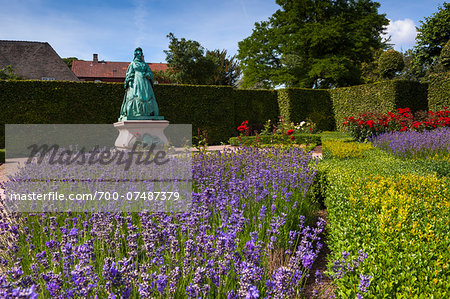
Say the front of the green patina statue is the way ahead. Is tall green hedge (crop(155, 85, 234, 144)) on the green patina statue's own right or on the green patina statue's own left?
on the green patina statue's own left

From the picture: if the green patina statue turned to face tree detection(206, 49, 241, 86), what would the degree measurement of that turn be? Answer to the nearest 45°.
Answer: approximately 135° to its left

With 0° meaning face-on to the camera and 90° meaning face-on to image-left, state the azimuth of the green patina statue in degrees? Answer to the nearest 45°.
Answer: approximately 315°

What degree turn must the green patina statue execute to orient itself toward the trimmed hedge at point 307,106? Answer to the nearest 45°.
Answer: approximately 90° to its left

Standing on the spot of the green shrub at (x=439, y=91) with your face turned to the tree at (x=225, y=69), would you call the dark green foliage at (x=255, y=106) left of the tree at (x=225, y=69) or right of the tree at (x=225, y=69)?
left

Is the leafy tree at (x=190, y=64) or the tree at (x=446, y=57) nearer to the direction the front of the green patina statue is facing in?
the tree

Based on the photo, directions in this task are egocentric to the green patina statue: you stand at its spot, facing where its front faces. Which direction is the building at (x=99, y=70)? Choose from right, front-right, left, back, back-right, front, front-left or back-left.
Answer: back-left

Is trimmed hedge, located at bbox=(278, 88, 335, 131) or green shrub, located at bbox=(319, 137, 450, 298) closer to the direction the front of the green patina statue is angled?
the green shrub
